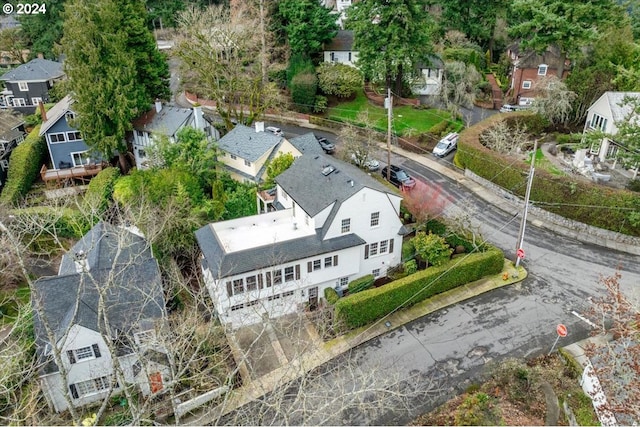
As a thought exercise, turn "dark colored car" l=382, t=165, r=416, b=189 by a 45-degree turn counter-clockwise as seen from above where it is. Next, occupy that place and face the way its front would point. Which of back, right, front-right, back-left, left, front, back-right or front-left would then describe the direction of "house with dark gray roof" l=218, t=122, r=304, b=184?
back

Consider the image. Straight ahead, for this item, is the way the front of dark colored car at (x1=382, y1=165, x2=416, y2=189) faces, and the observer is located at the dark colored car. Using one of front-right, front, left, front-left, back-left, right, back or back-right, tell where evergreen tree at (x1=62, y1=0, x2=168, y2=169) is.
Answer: back-right

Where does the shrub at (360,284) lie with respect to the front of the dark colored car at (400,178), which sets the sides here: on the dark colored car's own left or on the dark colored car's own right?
on the dark colored car's own right

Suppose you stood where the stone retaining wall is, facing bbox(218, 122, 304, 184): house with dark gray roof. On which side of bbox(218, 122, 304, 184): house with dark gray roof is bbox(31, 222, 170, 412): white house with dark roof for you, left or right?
left

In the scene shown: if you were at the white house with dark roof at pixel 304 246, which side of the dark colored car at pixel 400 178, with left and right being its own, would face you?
right

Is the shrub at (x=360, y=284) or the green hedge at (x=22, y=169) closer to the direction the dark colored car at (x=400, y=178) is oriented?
the shrub

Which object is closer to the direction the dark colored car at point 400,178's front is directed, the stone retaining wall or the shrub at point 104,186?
the stone retaining wall

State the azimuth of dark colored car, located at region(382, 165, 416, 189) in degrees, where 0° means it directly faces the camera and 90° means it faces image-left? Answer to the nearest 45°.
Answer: approximately 315°

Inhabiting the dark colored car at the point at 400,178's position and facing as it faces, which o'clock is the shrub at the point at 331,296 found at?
The shrub is roughly at 2 o'clock from the dark colored car.

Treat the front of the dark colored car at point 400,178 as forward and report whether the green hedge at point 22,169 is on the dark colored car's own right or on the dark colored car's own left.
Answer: on the dark colored car's own right

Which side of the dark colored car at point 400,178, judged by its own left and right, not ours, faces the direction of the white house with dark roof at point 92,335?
right

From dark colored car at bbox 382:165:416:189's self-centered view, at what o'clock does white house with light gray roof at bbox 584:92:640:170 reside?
The white house with light gray roof is roughly at 10 o'clock from the dark colored car.

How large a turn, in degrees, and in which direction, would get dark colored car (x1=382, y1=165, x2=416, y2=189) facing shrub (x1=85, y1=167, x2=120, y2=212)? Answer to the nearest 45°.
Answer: approximately 135° to its right

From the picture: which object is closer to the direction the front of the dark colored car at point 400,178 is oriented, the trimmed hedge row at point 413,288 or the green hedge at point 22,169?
the trimmed hedge row

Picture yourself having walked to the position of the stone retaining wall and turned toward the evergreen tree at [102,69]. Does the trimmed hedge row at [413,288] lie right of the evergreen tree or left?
left
